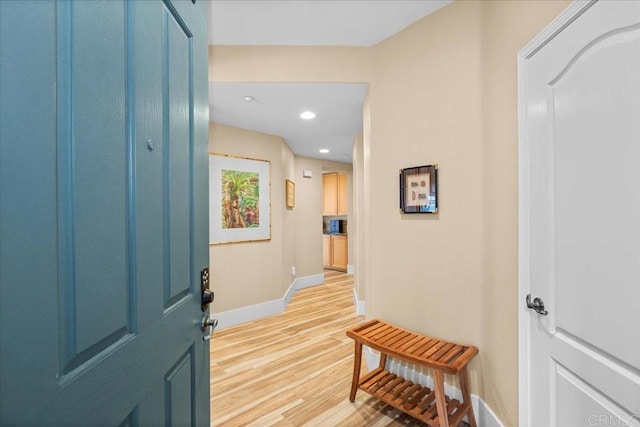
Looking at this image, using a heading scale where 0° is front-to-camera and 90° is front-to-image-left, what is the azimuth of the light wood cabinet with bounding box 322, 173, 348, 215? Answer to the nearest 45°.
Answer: approximately 0°

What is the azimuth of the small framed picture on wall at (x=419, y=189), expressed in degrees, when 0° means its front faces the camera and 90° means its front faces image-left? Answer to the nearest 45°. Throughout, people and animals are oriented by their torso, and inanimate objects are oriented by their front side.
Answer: approximately 45°

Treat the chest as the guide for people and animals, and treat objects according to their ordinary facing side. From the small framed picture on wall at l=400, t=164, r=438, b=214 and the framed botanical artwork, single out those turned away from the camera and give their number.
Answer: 0

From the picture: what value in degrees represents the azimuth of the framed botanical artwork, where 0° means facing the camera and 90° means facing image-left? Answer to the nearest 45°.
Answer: approximately 315°

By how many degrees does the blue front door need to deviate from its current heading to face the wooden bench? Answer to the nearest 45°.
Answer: approximately 45° to its left

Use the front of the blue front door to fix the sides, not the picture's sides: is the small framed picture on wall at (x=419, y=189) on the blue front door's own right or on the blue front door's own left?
on the blue front door's own left

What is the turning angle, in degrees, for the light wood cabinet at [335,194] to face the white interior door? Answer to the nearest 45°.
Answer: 0° — it already faces it

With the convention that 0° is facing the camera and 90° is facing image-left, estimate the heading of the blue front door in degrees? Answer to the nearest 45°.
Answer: approximately 315°

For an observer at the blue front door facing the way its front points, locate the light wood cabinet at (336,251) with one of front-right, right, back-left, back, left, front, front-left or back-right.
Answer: left

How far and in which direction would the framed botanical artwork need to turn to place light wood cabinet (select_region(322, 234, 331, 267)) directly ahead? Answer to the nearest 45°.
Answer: approximately 90° to its left
